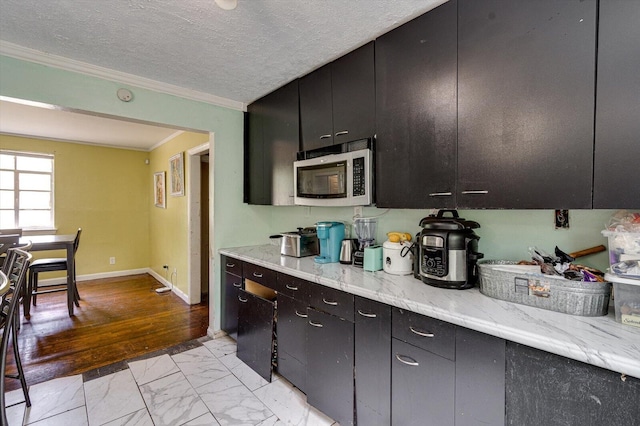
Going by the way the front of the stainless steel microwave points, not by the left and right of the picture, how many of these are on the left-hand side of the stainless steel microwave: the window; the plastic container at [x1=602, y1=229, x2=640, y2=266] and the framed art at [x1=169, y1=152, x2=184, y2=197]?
1

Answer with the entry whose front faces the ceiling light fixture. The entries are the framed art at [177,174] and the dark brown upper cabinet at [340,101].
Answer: the dark brown upper cabinet

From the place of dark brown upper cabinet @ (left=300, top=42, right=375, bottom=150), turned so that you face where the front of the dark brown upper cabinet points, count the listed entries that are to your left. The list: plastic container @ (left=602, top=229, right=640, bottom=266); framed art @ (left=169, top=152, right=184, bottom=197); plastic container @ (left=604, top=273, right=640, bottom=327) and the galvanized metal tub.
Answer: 3

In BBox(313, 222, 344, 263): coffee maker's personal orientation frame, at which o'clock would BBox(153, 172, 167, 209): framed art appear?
The framed art is roughly at 3 o'clock from the coffee maker.

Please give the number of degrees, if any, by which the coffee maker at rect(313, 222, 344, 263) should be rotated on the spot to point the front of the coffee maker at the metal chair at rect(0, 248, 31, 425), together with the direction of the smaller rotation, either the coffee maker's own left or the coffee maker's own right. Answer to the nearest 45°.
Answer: approximately 45° to the coffee maker's own right

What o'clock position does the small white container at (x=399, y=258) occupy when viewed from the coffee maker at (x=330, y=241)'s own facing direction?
The small white container is roughly at 9 o'clock from the coffee maker.

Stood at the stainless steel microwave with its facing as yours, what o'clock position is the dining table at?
The dining table is roughly at 2 o'clock from the stainless steel microwave.

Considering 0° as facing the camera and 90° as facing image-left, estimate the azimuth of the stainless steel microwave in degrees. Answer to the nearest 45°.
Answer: approximately 45°

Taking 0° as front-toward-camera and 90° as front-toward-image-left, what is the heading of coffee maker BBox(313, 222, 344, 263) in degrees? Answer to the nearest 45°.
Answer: approximately 45°
